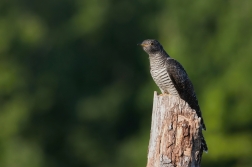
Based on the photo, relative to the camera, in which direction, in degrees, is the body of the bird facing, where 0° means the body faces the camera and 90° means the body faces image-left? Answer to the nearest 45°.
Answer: approximately 45°
